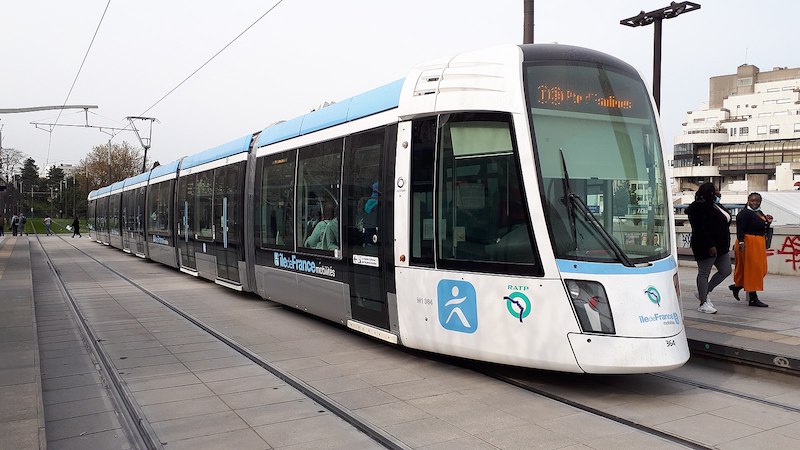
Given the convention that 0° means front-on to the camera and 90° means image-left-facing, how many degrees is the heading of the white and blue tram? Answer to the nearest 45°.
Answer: approximately 315°

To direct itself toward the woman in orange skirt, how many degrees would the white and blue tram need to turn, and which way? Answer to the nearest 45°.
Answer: approximately 90° to its left

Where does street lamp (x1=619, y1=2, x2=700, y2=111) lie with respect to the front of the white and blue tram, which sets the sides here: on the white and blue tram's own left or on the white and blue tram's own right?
on the white and blue tram's own left
